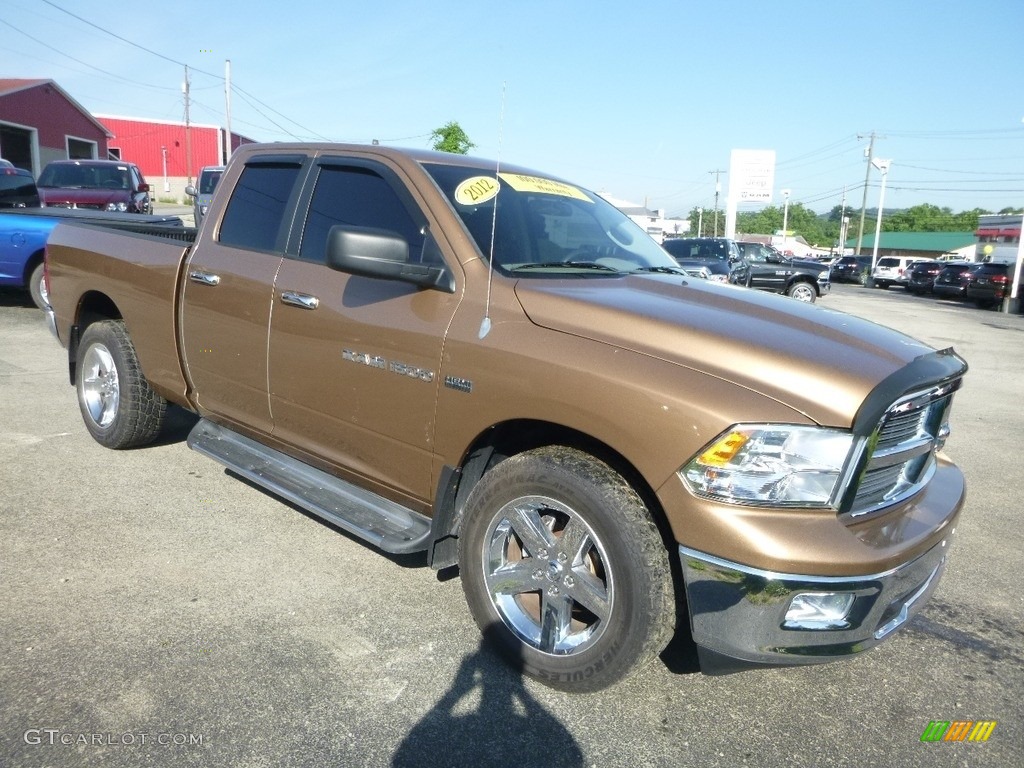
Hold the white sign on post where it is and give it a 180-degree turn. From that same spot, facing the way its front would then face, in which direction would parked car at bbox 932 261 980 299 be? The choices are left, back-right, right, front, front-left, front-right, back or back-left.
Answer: back-right

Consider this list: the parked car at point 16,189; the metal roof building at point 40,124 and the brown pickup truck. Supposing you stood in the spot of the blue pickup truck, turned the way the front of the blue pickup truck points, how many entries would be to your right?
2

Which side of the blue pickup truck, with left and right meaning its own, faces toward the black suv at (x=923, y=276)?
back

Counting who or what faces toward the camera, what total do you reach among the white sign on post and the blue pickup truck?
1

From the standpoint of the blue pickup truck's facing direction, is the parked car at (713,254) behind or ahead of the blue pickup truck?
behind

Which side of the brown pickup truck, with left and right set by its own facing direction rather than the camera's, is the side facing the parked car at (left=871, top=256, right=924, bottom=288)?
left

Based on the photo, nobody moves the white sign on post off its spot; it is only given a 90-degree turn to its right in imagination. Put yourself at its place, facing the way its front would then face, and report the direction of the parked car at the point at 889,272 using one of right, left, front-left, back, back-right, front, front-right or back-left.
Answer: back-right

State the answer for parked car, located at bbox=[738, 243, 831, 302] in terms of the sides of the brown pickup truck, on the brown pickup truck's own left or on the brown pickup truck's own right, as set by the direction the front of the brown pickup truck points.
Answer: on the brown pickup truck's own left

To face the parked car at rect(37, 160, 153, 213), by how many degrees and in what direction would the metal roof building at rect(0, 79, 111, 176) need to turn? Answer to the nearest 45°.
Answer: approximately 45° to its right

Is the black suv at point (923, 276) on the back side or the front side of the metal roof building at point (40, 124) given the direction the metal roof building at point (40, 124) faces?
on the front side

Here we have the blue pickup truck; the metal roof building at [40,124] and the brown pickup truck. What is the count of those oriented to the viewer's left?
1

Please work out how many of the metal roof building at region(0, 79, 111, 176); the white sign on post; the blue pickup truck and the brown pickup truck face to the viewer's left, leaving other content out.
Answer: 1

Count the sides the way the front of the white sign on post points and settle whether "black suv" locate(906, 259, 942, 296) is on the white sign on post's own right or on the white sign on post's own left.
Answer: on the white sign on post's own left

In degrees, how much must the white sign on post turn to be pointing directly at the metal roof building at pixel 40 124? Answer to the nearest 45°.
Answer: approximately 90° to its right

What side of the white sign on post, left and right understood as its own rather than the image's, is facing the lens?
front

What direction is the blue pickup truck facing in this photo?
to the viewer's left
